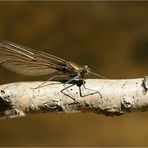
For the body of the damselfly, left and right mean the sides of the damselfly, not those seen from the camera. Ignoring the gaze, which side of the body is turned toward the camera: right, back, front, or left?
right
